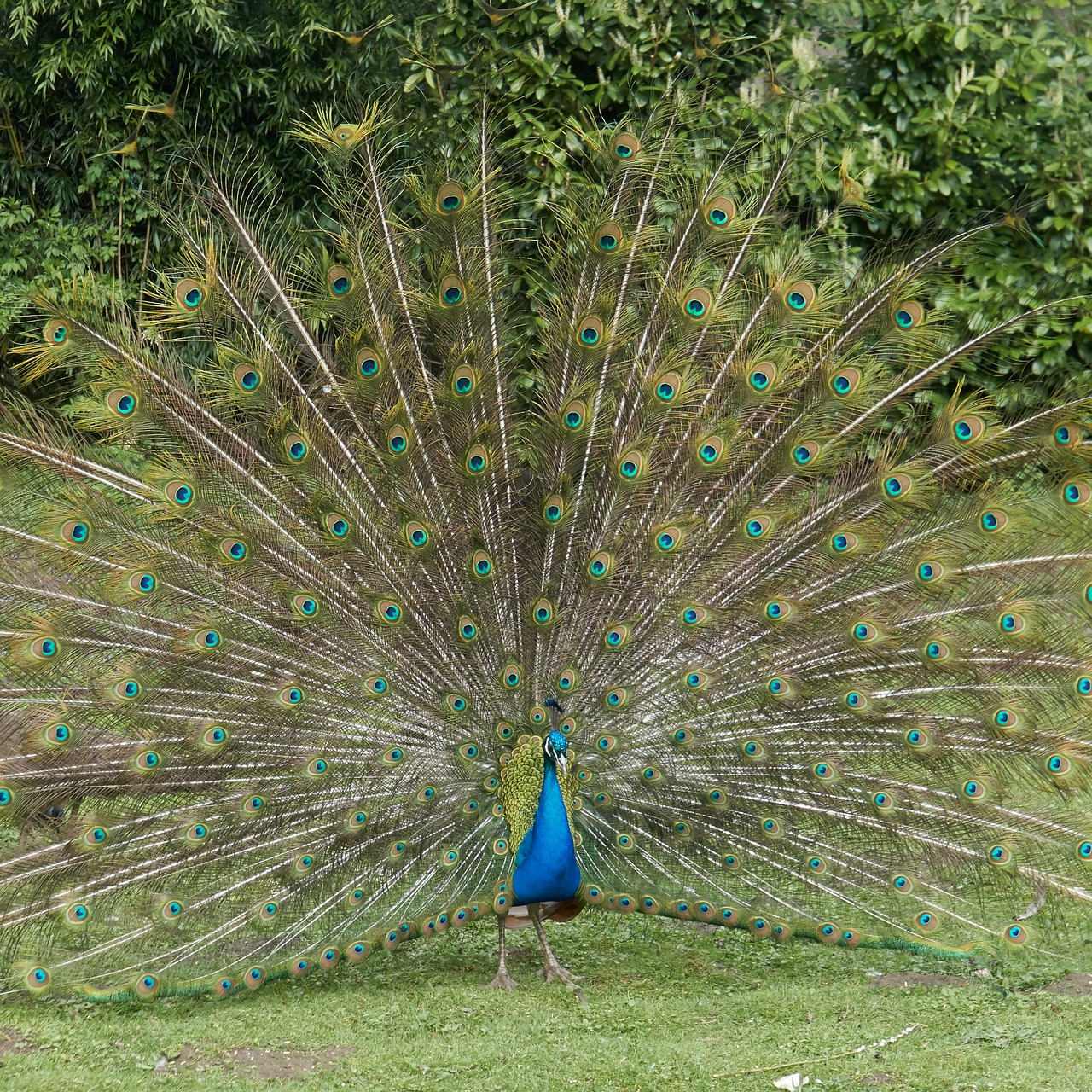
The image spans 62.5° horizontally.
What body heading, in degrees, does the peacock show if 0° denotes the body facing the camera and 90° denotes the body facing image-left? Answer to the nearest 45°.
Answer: approximately 0°
